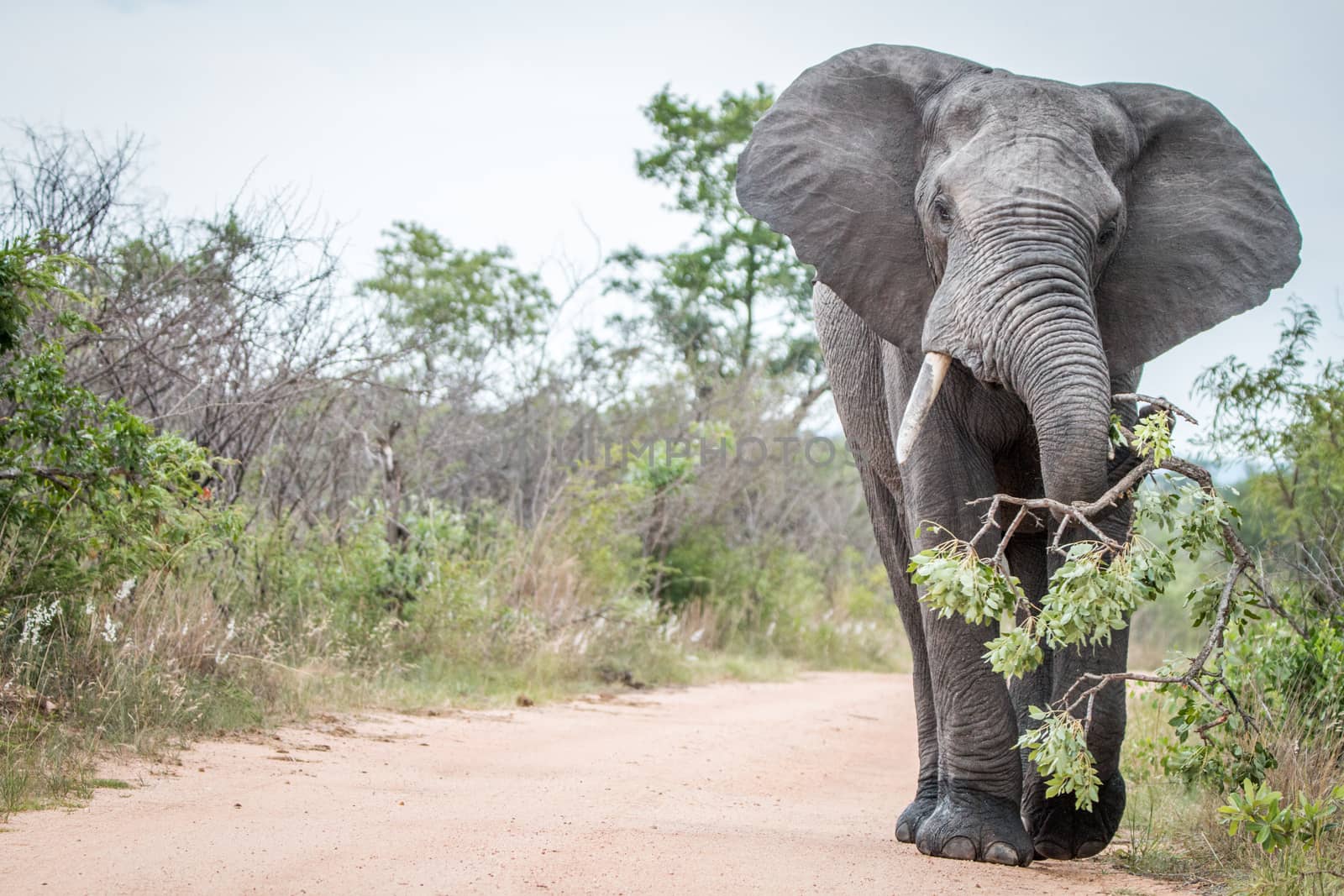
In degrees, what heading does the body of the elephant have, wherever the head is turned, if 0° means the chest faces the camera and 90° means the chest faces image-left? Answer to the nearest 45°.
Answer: approximately 0°

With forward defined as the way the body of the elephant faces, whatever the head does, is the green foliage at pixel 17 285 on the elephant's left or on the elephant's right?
on the elephant's right

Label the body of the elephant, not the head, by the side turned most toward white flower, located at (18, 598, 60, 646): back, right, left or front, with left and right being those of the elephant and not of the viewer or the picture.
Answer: right

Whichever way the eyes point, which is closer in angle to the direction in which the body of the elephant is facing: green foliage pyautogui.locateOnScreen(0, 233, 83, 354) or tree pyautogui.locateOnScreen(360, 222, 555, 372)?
the green foliage

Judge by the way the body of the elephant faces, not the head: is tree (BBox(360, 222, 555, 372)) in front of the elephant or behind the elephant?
behind

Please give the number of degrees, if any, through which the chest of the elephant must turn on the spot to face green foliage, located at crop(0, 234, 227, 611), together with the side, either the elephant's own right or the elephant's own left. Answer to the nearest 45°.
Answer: approximately 90° to the elephant's own right
